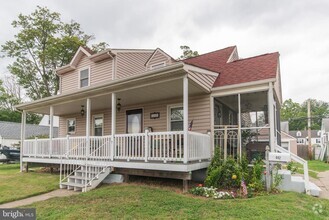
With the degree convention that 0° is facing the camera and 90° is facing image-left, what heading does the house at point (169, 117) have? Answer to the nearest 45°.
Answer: approximately 45°

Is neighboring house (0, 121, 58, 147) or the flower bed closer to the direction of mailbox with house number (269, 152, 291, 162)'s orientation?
the flower bed

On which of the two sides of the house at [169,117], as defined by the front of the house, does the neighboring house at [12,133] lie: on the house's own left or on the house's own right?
on the house's own right
